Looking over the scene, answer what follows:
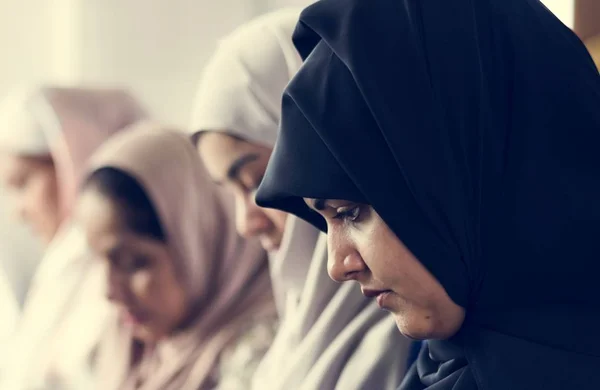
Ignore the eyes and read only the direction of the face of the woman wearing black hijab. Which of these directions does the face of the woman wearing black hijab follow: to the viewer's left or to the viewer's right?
to the viewer's left

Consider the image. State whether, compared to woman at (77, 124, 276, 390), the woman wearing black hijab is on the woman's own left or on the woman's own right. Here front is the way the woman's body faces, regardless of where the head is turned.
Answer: on the woman's own left

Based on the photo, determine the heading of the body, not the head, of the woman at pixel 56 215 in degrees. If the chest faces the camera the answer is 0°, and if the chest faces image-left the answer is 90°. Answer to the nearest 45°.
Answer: approximately 45°

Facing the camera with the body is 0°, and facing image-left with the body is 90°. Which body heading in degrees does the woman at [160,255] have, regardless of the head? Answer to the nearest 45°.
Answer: approximately 45°

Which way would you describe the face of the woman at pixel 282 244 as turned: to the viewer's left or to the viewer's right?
to the viewer's left
